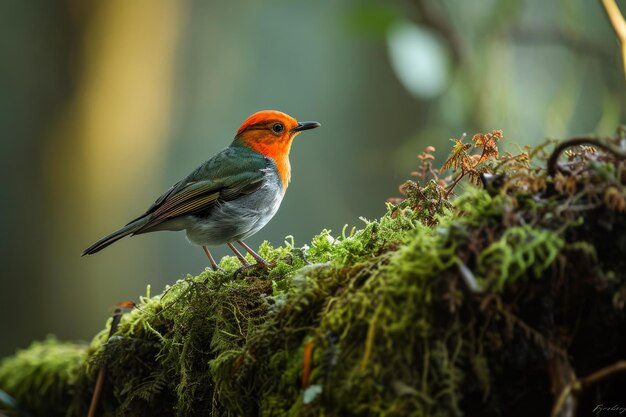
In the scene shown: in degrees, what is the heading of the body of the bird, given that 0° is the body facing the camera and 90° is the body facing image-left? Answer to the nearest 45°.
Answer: approximately 270°

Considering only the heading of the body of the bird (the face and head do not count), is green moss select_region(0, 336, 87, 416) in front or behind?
behind

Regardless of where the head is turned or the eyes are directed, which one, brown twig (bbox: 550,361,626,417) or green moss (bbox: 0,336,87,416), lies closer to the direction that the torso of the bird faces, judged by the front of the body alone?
the brown twig

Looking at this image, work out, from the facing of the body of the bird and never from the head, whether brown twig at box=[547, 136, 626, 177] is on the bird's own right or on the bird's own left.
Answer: on the bird's own right
